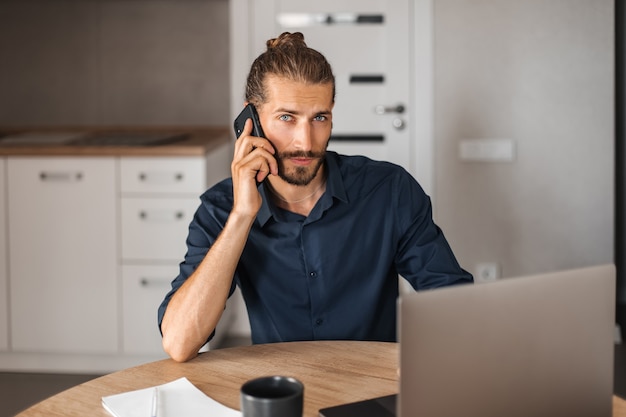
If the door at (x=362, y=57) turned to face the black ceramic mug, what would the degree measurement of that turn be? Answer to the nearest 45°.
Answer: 0° — it already faces it

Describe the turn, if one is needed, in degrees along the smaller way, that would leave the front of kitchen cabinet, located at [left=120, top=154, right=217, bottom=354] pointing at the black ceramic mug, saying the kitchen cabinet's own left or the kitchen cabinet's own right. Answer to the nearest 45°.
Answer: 0° — it already faces it

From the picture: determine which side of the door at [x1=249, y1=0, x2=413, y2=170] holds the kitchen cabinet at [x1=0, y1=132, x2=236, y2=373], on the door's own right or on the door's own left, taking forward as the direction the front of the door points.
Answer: on the door's own right
